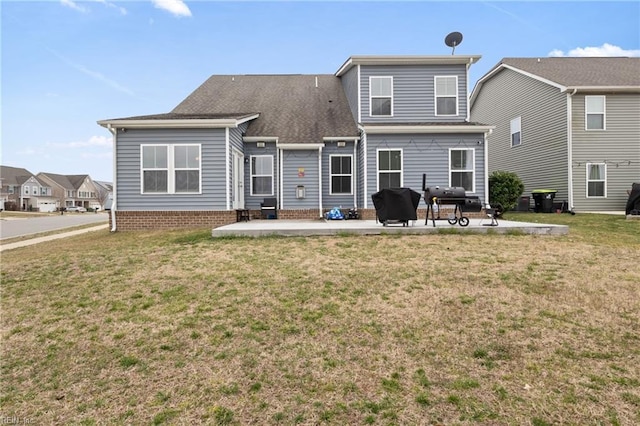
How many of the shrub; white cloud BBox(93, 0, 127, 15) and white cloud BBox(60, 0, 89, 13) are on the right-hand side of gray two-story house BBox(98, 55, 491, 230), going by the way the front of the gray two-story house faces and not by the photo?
1

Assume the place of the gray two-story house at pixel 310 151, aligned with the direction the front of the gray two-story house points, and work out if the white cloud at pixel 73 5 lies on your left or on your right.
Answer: on your left

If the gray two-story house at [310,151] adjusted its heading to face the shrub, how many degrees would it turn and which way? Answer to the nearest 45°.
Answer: approximately 90° to its right

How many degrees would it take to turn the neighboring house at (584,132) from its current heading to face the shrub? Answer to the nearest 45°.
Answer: approximately 135° to its left

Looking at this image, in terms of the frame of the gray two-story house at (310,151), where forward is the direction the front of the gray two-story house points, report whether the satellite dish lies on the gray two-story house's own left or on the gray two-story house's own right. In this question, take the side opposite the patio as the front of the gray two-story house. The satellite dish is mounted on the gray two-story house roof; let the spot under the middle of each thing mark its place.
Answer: on the gray two-story house's own right

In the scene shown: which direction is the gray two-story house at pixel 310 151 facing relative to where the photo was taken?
away from the camera

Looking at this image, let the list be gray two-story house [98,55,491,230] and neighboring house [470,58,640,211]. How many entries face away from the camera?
2

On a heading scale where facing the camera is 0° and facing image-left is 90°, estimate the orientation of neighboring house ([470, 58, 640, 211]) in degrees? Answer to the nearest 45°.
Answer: approximately 180°
